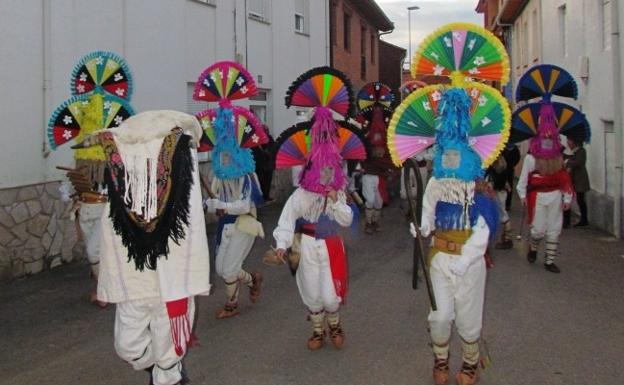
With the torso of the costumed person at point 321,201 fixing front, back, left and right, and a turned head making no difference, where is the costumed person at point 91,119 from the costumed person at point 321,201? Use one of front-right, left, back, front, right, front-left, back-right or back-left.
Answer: back-right

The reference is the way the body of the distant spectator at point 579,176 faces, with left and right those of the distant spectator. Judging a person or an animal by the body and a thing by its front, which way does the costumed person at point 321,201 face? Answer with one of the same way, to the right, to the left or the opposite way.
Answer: to the left

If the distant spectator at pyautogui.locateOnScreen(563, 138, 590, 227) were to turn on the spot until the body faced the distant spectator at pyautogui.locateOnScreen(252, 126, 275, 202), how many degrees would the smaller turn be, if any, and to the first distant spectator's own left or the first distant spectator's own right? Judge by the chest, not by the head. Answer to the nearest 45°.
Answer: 0° — they already face them

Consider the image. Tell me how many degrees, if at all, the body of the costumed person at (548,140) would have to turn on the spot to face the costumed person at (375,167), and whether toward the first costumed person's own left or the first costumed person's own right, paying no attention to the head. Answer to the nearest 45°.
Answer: approximately 135° to the first costumed person's own right

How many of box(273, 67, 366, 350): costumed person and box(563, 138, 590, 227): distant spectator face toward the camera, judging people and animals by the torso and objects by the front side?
1

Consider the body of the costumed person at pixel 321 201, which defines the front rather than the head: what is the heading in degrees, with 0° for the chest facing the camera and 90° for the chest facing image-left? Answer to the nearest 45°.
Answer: approximately 0°

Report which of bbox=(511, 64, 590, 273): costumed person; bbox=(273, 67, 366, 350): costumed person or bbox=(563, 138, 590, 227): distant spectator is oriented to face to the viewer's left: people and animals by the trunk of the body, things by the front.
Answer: the distant spectator

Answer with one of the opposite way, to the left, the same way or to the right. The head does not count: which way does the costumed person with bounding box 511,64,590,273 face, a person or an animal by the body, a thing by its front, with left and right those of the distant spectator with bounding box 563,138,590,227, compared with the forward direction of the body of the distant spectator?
to the left

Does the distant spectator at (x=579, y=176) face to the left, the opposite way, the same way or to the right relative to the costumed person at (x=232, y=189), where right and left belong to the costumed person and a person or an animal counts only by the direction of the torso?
to the right

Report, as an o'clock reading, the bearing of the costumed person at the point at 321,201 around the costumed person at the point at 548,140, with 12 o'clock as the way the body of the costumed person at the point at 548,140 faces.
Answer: the costumed person at the point at 321,201 is roughly at 1 o'clock from the costumed person at the point at 548,140.

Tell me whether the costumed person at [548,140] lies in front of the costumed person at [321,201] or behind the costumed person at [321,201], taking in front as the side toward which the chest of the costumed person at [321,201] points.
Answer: behind

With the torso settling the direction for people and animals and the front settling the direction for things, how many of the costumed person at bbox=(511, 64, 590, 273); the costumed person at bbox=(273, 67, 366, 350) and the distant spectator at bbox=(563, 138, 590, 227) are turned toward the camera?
2

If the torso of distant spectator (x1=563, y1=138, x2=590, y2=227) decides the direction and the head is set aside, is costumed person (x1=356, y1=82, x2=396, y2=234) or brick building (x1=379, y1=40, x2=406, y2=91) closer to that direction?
the costumed person

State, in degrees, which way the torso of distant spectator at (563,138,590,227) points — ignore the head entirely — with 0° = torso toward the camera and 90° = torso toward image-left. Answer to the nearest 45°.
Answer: approximately 90°

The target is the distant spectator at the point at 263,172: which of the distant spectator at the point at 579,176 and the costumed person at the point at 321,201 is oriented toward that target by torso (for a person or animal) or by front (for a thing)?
the distant spectator at the point at 579,176
